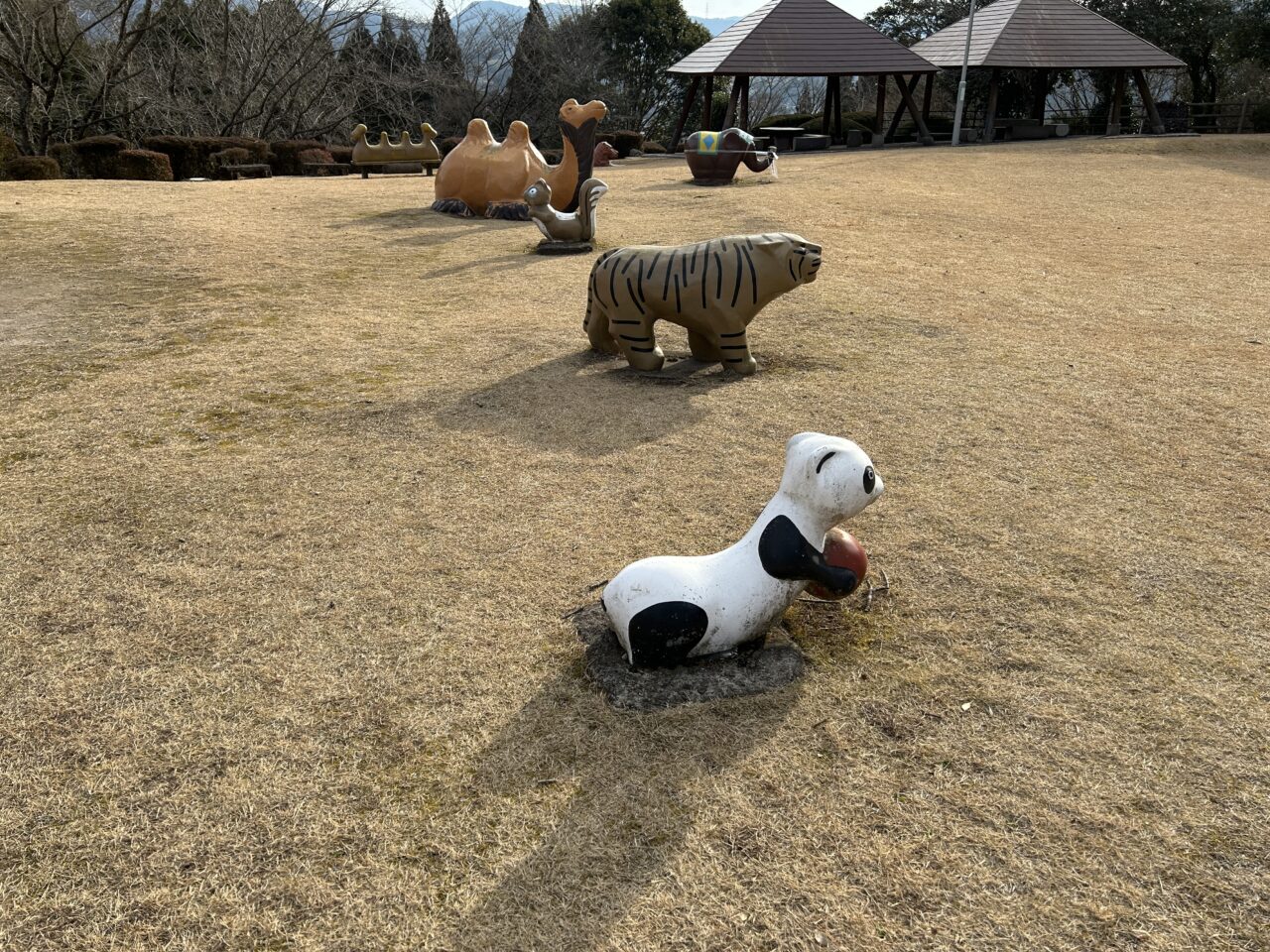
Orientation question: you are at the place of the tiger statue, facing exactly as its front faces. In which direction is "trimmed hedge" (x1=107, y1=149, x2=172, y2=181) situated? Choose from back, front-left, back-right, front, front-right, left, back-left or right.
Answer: back-left

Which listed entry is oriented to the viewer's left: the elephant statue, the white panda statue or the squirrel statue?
the squirrel statue

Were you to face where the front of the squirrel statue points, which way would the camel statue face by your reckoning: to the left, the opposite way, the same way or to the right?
the opposite way

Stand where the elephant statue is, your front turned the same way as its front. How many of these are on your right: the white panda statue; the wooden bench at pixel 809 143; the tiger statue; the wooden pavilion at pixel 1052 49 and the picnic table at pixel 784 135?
2

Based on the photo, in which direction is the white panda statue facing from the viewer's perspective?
to the viewer's right

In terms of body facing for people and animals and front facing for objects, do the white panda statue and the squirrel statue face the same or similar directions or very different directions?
very different directions

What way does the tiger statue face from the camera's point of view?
to the viewer's right

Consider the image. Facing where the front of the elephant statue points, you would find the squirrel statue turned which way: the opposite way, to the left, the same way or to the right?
the opposite way

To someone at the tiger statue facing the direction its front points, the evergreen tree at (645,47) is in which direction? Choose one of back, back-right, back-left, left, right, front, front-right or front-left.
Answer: left

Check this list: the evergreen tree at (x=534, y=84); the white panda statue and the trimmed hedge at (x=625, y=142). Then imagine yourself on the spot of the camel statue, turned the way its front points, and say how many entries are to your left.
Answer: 2

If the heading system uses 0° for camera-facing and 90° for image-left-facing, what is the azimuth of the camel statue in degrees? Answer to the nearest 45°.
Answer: approximately 270°

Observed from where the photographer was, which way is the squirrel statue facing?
facing to the left of the viewer

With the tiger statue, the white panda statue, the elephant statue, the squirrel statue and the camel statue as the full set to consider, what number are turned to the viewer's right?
4

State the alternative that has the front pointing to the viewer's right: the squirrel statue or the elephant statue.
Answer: the elephant statue
